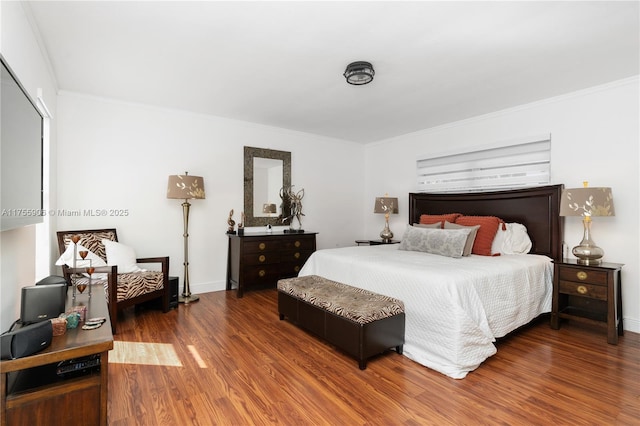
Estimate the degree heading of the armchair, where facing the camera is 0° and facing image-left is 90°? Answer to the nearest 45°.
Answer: approximately 315°

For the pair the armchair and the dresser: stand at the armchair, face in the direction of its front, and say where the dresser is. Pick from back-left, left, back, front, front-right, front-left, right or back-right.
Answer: front-left

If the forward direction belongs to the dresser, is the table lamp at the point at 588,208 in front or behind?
in front

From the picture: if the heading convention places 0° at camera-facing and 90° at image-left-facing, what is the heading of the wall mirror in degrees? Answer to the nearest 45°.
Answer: approximately 315°

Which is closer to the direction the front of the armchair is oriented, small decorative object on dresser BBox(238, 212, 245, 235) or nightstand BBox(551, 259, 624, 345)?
the nightstand

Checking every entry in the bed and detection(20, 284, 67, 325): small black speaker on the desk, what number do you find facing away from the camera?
0

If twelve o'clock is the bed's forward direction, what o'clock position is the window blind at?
The window blind is roughly at 5 o'clock from the bed.
